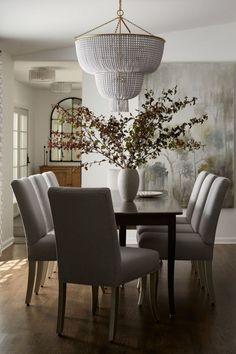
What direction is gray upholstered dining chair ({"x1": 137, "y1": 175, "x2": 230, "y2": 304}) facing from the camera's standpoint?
to the viewer's left

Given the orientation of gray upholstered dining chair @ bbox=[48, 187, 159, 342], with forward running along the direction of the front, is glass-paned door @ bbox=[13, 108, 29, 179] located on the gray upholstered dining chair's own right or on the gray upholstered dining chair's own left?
on the gray upholstered dining chair's own left

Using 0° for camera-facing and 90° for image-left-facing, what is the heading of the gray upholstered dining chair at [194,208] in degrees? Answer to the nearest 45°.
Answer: approximately 90°

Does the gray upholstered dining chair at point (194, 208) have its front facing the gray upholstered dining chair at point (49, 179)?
yes

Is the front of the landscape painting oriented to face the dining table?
yes

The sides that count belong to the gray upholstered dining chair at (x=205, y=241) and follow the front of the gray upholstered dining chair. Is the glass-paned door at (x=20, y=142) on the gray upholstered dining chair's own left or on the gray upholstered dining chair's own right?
on the gray upholstered dining chair's own right

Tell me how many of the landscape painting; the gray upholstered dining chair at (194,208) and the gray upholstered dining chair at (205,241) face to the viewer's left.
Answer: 2

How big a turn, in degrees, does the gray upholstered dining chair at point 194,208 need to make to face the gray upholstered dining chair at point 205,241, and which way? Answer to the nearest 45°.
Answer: approximately 90° to its left

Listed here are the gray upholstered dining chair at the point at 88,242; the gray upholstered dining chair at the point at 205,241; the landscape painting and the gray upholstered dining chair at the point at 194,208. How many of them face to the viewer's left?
2

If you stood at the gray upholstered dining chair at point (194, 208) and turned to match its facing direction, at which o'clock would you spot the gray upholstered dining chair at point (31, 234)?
the gray upholstered dining chair at point (31, 234) is roughly at 11 o'clock from the gray upholstered dining chair at point (194, 208).

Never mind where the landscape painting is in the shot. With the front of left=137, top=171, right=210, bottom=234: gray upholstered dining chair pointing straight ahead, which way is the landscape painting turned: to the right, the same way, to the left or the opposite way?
to the left
